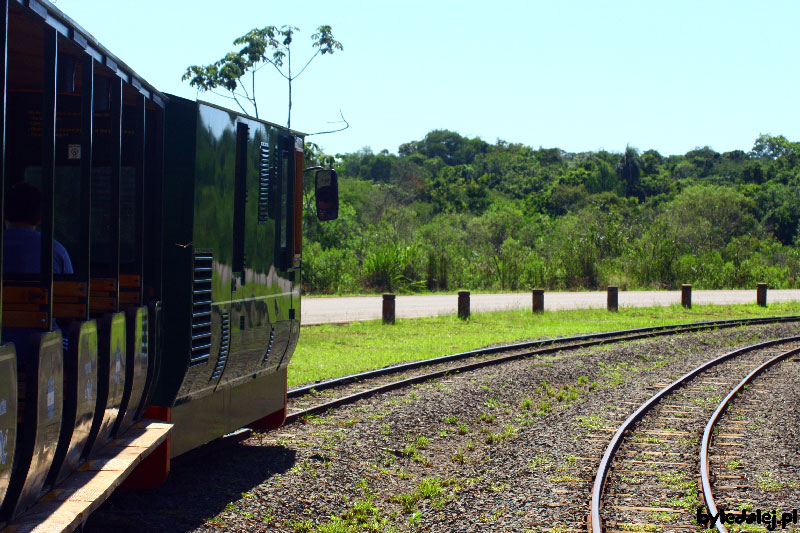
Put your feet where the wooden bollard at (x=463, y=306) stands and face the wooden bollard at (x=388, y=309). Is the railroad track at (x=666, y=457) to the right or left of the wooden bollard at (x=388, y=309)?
left

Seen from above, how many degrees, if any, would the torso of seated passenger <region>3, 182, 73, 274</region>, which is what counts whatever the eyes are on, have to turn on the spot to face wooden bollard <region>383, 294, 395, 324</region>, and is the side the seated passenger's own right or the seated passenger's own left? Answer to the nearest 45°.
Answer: approximately 45° to the seated passenger's own right

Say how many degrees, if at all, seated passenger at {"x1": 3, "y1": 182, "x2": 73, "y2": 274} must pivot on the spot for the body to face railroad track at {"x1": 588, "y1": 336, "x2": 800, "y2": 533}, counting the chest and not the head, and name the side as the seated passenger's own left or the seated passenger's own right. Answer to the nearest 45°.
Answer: approximately 90° to the seated passenger's own right

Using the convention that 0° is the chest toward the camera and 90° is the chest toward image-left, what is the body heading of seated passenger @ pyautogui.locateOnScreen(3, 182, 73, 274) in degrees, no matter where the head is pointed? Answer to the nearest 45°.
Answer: approximately 180°

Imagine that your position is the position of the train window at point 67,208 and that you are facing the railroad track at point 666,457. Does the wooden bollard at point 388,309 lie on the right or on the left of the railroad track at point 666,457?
left

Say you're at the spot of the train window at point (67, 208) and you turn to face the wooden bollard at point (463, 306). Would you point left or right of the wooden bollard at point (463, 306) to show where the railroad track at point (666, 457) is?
right

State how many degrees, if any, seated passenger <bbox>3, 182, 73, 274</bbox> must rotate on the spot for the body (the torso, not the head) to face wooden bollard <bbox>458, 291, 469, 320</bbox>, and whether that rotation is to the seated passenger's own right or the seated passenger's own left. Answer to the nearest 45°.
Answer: approximately 45° to the seated passenger's own right

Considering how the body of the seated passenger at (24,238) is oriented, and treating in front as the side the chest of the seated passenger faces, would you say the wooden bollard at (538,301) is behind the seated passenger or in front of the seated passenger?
in front

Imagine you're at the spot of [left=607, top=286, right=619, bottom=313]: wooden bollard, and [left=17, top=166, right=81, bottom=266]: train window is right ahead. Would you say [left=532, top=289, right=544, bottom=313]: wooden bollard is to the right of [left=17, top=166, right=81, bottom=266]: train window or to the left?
right

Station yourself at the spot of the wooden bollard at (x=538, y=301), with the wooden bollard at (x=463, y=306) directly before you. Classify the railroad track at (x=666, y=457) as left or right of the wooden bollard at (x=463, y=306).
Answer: left
